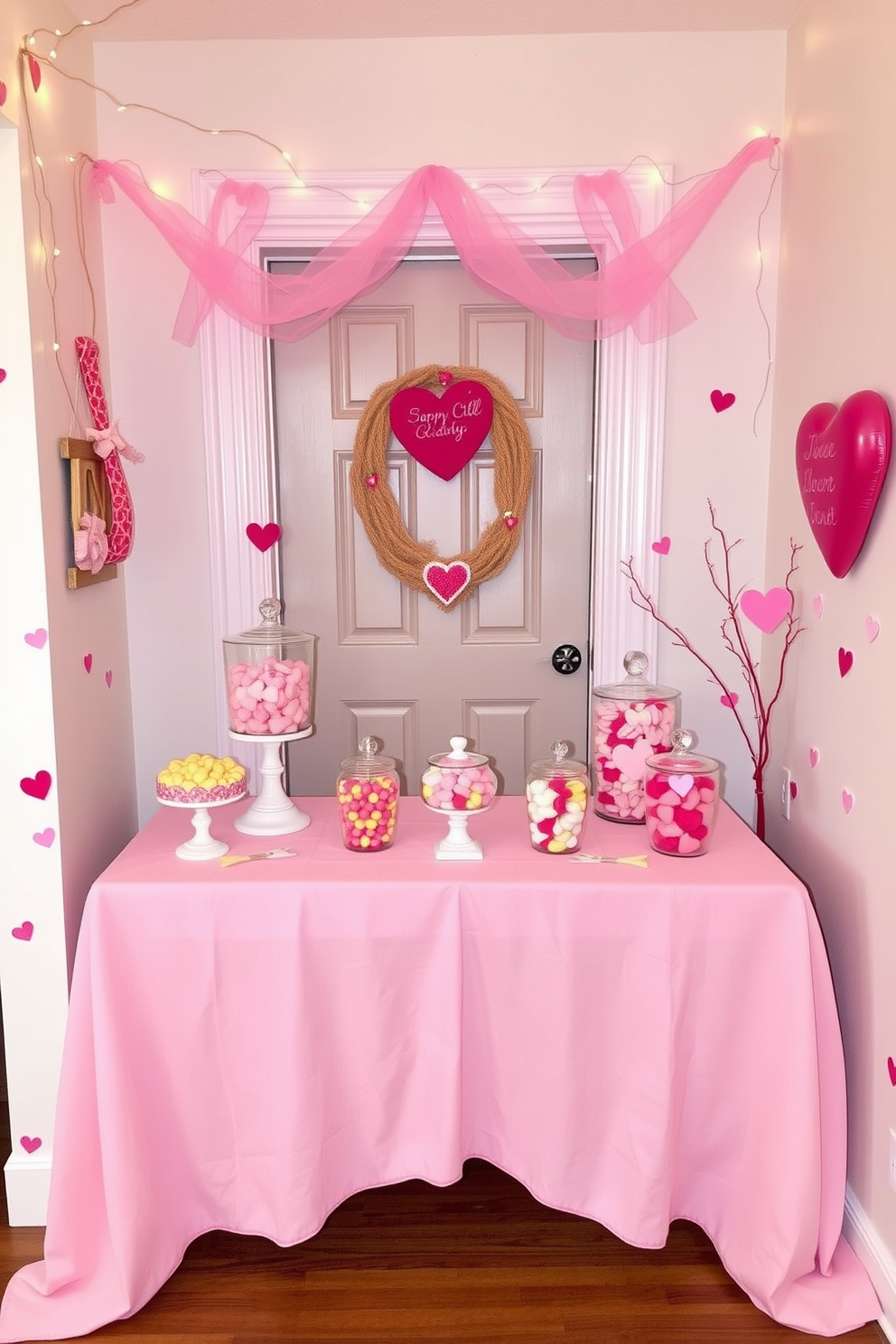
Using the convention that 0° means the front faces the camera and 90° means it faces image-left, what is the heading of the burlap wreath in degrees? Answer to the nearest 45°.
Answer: approximately 0°

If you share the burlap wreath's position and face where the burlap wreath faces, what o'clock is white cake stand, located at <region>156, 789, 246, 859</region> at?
The white cake stand is roughly at 1 o'clock from the burlap wreath.

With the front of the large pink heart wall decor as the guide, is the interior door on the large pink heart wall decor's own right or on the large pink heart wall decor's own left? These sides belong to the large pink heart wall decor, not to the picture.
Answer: on the large pink heart wall decor's own right

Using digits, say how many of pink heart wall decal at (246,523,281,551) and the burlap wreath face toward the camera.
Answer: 2

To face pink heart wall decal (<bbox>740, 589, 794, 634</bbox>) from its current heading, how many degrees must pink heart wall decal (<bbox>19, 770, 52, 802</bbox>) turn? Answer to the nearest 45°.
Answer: approximately 90° to its left

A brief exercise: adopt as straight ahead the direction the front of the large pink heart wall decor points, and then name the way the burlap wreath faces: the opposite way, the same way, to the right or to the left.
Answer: to the left

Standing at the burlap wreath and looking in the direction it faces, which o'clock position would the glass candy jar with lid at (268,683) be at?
The glass candy jar with lid is roughly at 1 o'clock from the burlap wreath.

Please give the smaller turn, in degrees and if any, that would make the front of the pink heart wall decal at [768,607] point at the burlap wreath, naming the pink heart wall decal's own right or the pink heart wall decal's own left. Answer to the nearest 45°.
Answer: approximately 90° to the pink heart wall decal's own right

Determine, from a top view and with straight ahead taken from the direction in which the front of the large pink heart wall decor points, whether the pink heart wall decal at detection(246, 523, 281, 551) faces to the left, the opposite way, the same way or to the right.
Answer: to the left
